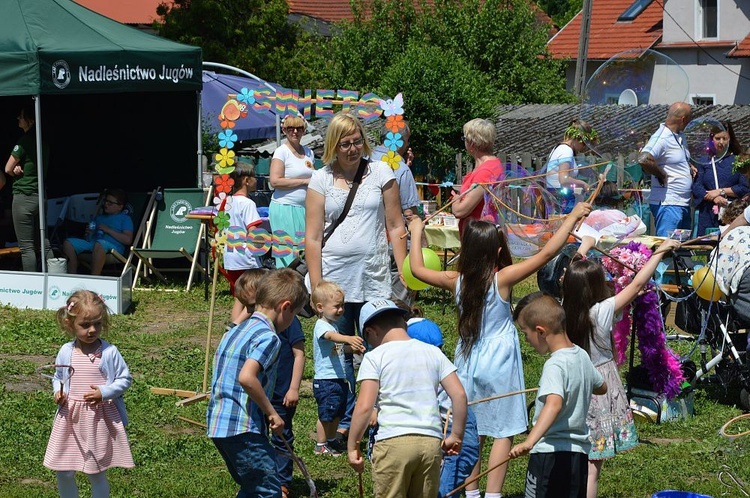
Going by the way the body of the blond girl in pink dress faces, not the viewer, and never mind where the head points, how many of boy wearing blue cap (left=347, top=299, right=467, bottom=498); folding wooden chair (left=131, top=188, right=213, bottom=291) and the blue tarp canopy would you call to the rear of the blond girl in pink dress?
2

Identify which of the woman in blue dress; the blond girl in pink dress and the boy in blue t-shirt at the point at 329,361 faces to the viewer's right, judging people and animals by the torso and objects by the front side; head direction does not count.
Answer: the boy in blue t-shirt

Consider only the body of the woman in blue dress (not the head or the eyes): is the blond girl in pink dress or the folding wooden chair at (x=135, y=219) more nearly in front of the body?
the blond girl in pink dress

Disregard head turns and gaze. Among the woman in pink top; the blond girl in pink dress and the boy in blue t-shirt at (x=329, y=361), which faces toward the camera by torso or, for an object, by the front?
the blond girl in pink dress

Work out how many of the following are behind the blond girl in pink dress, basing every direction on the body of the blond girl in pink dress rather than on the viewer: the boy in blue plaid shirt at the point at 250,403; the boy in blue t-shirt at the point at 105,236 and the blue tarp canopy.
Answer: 2

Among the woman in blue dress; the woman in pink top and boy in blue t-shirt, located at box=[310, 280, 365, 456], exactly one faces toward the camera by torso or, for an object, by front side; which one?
the woman in blue dress

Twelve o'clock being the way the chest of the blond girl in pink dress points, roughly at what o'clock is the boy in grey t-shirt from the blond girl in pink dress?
The boy in grey t-shirt is roughly at 10 o'clock from the blond girl in pink dress.
